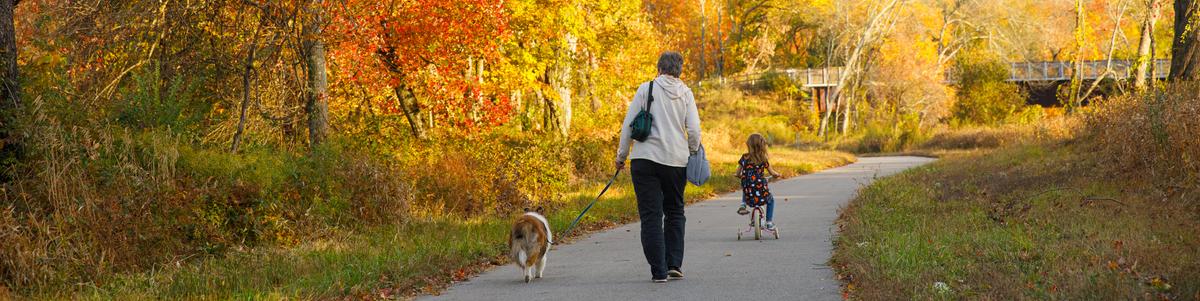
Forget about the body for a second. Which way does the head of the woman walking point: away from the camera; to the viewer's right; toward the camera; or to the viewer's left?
away from the camera

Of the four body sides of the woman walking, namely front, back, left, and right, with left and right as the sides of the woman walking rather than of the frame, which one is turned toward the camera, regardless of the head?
back

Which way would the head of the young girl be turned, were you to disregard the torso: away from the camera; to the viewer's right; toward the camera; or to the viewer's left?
away from the camera

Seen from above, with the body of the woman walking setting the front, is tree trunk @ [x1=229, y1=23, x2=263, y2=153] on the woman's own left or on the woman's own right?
on the woman's own left

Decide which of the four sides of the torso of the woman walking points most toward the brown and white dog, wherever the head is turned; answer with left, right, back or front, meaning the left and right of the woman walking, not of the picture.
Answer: left
